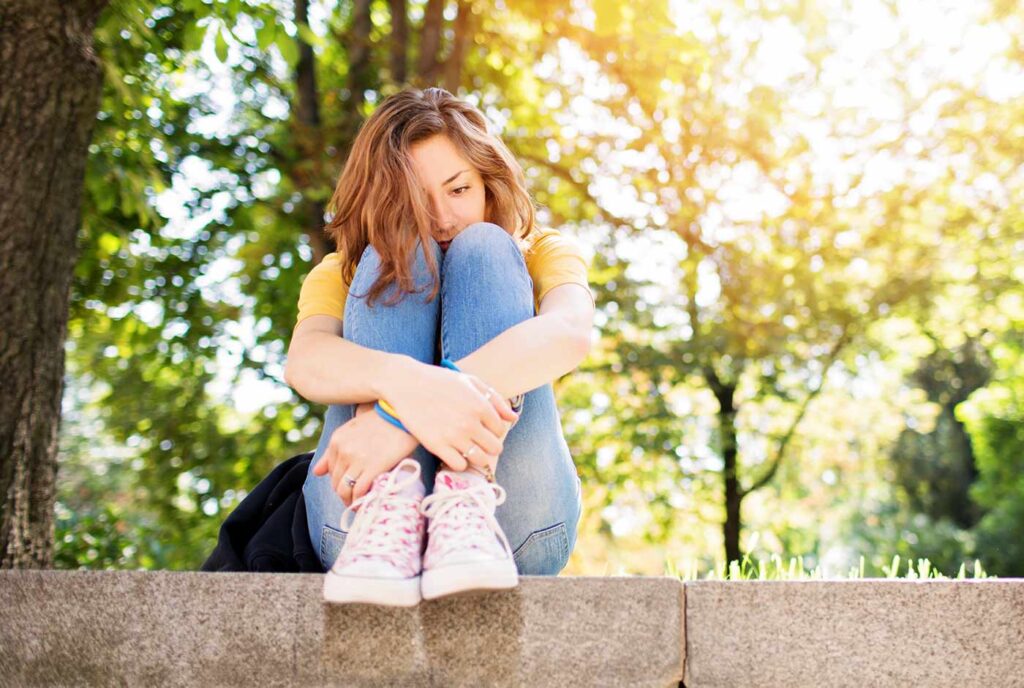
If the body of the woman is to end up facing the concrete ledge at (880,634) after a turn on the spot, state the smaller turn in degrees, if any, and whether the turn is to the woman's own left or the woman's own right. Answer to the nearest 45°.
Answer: approximately 45° to the woman's own left

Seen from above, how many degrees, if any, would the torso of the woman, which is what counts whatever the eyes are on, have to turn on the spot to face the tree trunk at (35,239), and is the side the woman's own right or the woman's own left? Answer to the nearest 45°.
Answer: approximately 135° to the woman's own right

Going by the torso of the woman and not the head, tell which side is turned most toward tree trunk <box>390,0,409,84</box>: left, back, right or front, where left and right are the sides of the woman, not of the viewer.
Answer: back

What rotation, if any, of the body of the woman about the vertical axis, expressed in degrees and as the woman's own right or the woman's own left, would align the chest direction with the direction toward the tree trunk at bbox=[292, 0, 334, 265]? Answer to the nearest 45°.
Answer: approximately 180°

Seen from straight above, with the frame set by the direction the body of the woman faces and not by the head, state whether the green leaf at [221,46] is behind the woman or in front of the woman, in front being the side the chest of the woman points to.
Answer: behind

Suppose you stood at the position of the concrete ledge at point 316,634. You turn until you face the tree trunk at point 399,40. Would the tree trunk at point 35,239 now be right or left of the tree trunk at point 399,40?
left

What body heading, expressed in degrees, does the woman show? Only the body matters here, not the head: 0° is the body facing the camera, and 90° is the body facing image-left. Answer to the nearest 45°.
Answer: approximately 0°

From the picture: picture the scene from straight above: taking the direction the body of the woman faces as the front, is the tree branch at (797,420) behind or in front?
behind

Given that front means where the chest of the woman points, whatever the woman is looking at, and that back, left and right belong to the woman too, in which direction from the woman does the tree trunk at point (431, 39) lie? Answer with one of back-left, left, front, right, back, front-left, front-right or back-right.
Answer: back

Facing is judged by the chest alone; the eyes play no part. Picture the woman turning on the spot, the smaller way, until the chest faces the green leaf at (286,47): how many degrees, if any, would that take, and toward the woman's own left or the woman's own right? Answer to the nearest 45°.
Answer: approximately 180°

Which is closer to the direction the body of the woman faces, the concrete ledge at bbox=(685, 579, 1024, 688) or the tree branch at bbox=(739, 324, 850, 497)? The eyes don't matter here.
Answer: the concrete ledge

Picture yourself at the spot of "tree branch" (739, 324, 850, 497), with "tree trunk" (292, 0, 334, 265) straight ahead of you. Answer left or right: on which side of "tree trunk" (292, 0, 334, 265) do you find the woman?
left
